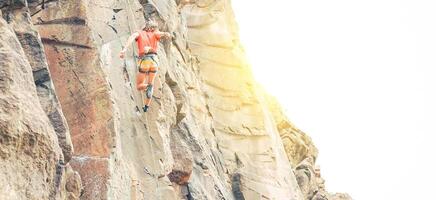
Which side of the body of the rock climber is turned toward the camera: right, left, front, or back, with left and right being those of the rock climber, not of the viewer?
back
